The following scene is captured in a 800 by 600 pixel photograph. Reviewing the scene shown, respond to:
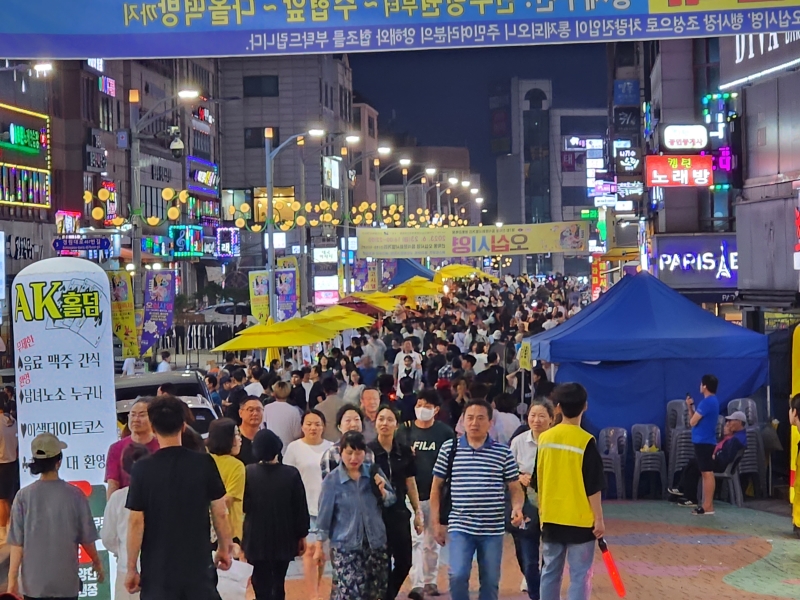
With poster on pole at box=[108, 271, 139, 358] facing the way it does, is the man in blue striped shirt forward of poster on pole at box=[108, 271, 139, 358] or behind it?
forward

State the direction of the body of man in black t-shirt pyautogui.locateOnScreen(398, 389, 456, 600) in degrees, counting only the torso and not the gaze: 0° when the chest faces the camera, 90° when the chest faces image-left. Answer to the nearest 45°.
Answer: approximately 0°

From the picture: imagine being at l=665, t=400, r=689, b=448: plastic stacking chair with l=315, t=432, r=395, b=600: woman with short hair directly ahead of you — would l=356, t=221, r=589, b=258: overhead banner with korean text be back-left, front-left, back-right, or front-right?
back-right

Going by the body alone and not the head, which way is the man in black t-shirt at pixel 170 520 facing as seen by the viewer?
away from the camera

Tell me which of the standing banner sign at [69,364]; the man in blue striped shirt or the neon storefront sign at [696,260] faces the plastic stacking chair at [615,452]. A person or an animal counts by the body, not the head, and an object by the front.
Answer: the neon storefront sign
